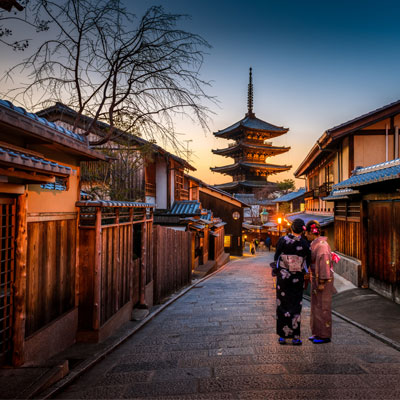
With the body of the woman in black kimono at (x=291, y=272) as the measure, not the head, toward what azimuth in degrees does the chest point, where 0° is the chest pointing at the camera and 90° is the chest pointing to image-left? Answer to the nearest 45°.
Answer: approximately 180°

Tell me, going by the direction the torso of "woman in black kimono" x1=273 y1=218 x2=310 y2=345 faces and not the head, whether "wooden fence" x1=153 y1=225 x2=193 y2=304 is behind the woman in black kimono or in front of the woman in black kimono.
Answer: in front

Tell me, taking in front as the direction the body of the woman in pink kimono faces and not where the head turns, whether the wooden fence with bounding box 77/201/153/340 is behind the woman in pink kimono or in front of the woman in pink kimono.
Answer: in front

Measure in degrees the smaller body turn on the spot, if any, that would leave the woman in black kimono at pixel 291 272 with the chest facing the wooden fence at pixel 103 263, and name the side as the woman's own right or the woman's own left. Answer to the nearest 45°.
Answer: approximately 90° to the woman's own left

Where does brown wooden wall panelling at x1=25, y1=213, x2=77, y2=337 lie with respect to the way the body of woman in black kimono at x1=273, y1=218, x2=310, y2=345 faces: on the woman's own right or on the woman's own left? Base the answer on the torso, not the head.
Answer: on the woman's own left
